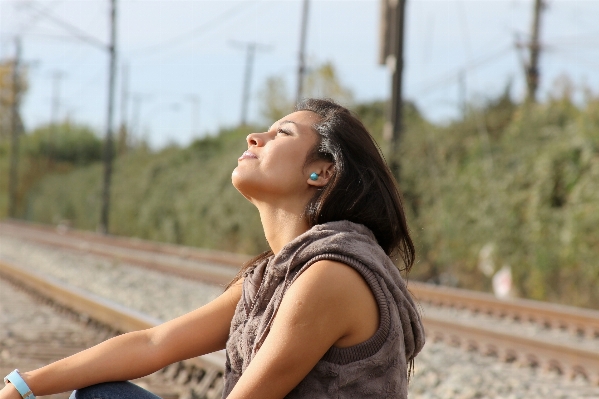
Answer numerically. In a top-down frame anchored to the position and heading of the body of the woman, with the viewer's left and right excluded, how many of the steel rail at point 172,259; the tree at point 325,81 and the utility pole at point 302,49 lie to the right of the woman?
3

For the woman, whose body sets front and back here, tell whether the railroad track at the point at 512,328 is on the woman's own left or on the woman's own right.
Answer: on the woman's own right

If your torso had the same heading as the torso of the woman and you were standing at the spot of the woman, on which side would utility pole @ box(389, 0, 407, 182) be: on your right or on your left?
on your right

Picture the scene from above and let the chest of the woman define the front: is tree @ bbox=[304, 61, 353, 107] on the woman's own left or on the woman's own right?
on the woman's own right

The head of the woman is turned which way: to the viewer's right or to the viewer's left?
to the viewer's left

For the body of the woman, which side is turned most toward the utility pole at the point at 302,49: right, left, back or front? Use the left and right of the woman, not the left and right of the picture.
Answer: right

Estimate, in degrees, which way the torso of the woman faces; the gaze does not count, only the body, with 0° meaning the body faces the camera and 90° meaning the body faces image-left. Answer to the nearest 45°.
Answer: approximately 90°

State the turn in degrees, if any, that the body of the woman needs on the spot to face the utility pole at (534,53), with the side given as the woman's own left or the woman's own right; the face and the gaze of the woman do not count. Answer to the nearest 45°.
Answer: approximately 90° to the woman's own right
